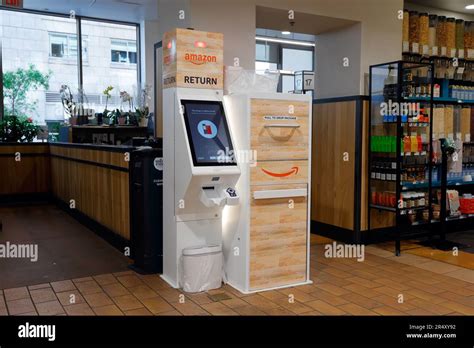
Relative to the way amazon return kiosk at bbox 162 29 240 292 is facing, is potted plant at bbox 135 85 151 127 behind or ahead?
behind

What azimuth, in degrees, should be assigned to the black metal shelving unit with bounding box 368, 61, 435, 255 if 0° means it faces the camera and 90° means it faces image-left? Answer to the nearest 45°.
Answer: approximately 315°

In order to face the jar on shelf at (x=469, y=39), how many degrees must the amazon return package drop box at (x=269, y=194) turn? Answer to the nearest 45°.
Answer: approximately 90° to its left

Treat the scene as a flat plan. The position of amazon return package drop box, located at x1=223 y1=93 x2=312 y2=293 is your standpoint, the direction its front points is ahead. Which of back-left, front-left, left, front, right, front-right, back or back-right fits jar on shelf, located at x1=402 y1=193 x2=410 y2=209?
left

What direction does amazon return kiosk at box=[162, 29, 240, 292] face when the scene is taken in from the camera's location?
facing the viewer and to the right of the viewer

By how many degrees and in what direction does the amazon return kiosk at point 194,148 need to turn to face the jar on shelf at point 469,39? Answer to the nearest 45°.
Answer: approximately 90° to its left

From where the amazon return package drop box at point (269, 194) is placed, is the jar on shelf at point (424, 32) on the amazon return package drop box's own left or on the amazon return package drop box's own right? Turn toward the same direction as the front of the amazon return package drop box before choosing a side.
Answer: on the amazon return package drop box's own left

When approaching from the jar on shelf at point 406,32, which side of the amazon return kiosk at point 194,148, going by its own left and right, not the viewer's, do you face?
left

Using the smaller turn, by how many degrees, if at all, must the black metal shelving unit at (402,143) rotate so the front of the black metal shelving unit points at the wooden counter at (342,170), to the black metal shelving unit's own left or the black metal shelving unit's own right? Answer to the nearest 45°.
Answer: approximately 135° to the black metal shelving unit's own right

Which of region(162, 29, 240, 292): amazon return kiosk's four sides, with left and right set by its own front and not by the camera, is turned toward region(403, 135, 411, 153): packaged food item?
left

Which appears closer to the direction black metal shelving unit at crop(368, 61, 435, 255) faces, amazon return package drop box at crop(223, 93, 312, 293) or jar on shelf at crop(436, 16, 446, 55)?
the amazon return package drop box

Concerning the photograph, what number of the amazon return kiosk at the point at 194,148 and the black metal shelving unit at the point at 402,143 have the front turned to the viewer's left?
0
